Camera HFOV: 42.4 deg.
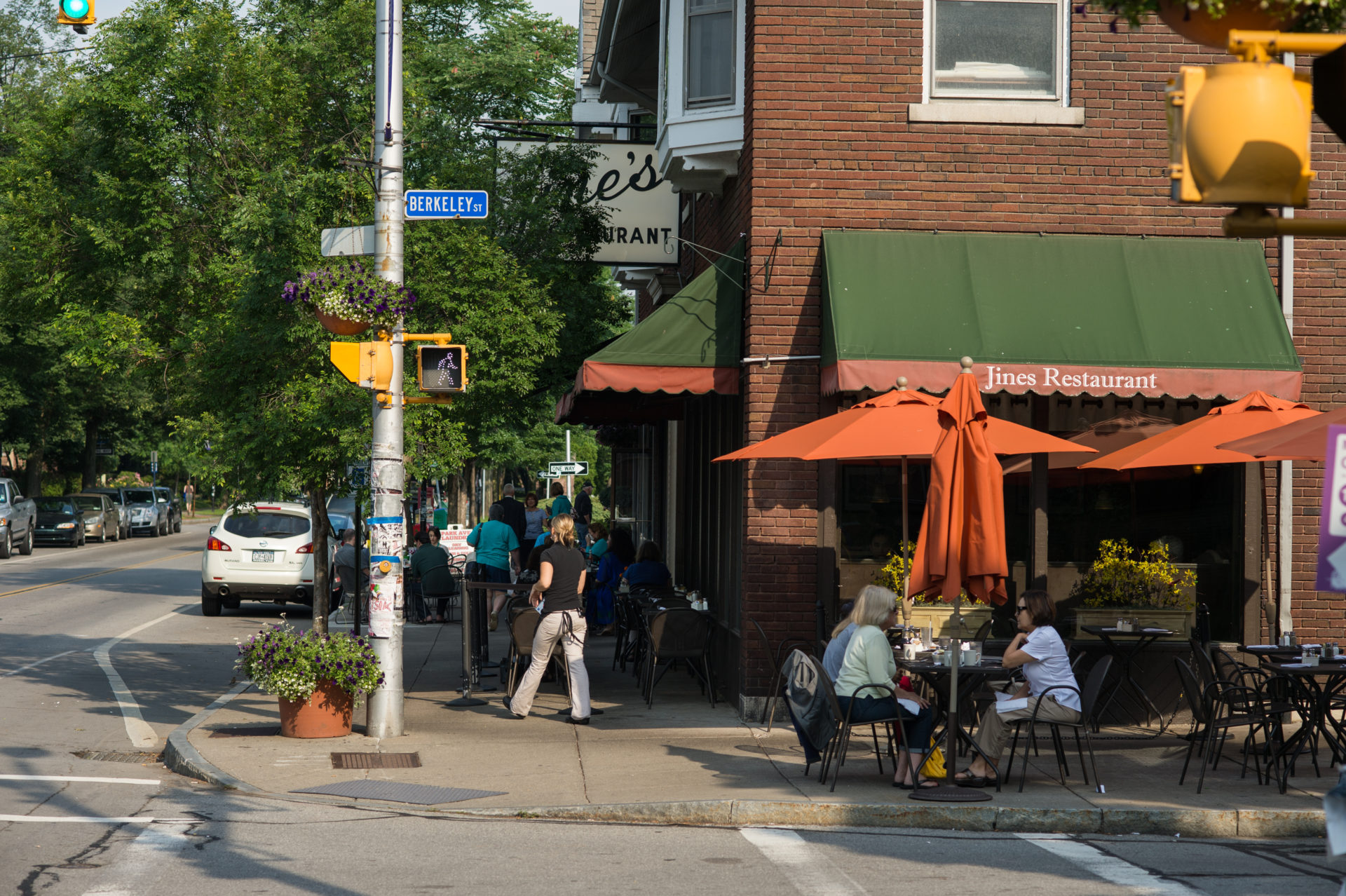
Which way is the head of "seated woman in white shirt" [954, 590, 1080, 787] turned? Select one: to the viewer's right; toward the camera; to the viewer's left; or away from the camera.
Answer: to the viewer's left

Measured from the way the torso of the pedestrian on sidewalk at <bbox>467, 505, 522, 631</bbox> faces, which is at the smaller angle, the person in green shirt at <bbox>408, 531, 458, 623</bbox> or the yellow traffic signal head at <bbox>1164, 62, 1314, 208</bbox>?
the person in green shirt

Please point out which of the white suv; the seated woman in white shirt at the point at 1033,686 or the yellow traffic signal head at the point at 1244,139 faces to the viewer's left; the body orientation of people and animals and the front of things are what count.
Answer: the seated woman in white shirt

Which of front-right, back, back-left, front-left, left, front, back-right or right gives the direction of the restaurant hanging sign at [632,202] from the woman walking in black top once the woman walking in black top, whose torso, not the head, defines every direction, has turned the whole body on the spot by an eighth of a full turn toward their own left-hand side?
right

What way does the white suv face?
away from the camera

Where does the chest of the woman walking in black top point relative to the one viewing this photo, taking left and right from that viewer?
facing away from the viewer and to the left of the viewer

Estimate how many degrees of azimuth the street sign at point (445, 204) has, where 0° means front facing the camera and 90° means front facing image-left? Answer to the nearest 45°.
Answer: approximately 0°

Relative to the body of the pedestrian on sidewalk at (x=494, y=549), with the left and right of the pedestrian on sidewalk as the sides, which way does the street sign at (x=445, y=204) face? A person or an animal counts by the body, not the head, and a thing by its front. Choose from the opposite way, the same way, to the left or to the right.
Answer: the opposite way

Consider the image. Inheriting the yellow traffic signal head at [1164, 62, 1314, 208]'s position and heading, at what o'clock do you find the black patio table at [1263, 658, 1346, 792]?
The black patio table is roughly at 12 o'clock from the yellow traffic signal head.

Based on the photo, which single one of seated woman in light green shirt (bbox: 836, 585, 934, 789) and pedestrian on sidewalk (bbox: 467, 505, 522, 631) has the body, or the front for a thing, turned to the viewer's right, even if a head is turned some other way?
the seated woman in light green shirt

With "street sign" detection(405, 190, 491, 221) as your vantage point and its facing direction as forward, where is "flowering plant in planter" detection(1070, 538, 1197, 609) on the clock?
The flowering plant in planter is roughly at 9 o'clock from the street sign.

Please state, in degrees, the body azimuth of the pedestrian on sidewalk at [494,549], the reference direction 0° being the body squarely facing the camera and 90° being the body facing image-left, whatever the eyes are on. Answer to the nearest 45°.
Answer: approximately 180°

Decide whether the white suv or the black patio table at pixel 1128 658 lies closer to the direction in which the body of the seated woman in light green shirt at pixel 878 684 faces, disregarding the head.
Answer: the black patio table

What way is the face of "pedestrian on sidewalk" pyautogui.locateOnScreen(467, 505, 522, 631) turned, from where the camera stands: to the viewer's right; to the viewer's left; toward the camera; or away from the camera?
away from the camera

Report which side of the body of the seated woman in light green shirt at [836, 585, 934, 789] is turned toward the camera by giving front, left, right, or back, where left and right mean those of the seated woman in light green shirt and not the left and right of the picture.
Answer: right
